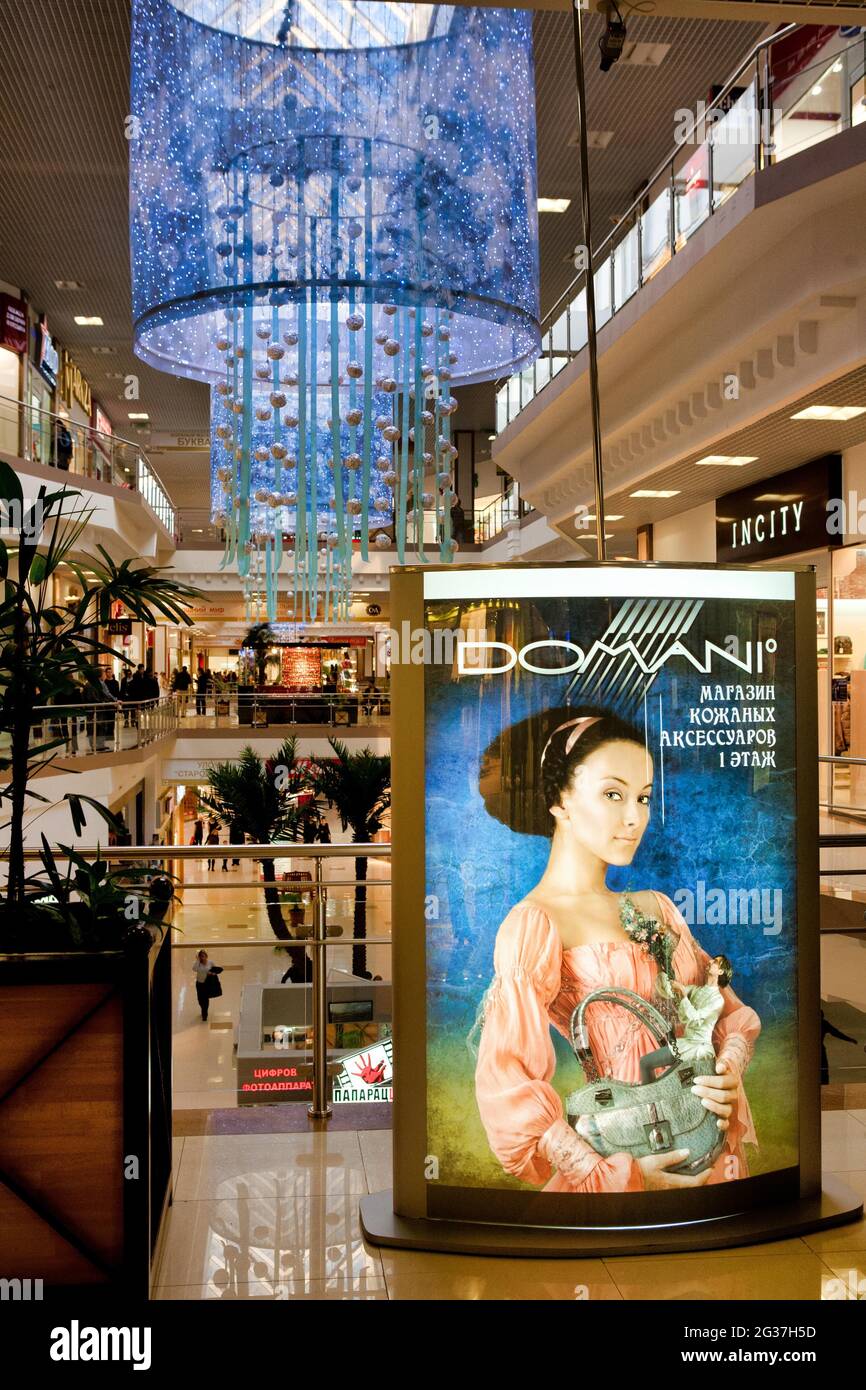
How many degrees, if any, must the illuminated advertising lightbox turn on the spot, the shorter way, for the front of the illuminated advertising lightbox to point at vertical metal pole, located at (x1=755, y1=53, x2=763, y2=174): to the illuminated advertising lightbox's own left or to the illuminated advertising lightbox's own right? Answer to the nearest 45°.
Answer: approximately 180°

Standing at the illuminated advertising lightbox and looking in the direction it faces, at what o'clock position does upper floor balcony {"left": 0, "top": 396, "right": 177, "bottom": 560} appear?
The upper floor balcony is roughly at 5 o'clock from the illuminated advertising lightbox.

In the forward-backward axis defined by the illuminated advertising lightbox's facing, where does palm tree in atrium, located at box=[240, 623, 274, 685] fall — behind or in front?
behind

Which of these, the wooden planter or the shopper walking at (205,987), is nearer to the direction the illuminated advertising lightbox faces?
the wooden planter

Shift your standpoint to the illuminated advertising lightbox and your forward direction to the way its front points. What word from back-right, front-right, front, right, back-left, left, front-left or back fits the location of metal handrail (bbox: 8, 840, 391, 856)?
back-right

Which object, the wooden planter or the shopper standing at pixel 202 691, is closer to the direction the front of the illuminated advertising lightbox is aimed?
the wooden planter

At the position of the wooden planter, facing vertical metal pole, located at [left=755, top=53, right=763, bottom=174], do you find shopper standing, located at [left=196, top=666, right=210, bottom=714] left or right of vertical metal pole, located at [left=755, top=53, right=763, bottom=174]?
left

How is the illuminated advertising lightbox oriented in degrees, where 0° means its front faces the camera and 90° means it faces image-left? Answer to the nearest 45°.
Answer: approximately 0°

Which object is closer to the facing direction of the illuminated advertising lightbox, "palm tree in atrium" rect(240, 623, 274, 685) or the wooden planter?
the wooden planter

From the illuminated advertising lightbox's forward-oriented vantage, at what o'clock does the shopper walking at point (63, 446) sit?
The shopper walking is roughly at 5 o'clock from the illuminated advertising lightbox.

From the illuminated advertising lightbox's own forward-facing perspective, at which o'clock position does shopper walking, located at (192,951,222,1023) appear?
The shopper walking is roughly at 5 o'clock from the illuminated advertising lightbox.
